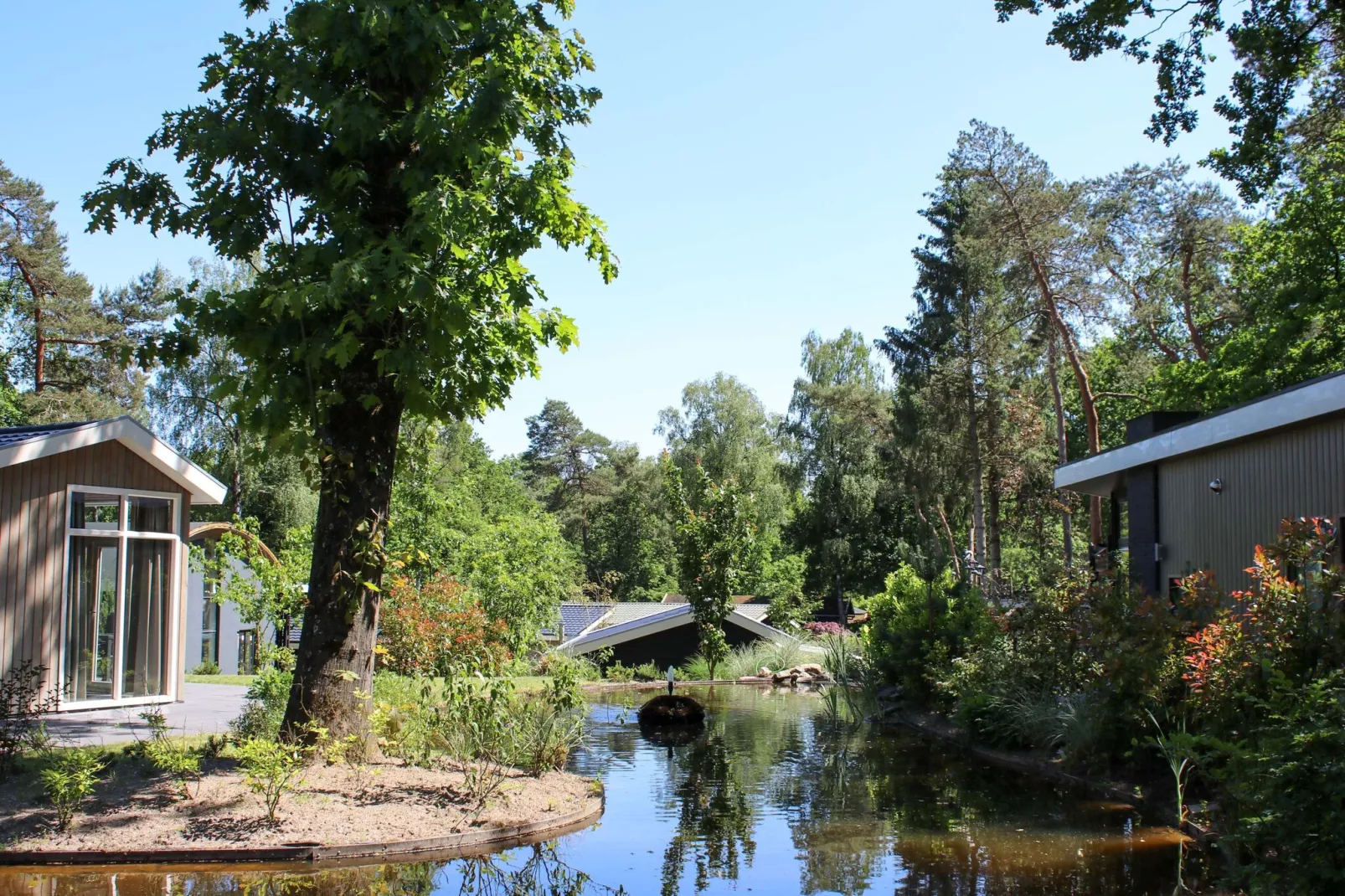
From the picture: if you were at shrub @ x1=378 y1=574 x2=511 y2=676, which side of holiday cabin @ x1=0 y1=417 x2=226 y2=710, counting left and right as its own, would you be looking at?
left

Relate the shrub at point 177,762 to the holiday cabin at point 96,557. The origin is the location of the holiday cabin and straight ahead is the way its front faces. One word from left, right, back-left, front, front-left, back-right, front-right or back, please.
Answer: front-right

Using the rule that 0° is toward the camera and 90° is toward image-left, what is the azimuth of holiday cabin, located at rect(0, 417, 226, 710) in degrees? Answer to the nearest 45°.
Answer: approximately 315°

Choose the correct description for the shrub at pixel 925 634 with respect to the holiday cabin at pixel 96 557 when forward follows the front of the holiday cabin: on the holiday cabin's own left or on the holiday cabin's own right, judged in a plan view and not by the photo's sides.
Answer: on the holiday cabin's own left

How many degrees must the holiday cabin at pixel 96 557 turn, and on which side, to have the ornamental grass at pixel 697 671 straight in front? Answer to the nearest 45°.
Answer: approximately 90° to its left

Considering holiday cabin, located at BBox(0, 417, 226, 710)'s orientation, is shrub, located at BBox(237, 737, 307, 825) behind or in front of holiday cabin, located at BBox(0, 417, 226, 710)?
in front

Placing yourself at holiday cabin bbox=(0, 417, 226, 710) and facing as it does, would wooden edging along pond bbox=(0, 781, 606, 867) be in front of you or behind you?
in front

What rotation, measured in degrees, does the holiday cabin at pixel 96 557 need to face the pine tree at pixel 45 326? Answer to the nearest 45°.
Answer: approximately 135° to its left

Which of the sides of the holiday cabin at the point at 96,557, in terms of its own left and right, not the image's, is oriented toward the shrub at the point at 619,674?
left

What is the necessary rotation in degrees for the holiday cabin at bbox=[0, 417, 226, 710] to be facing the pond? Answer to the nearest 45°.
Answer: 0° — it already faces it
